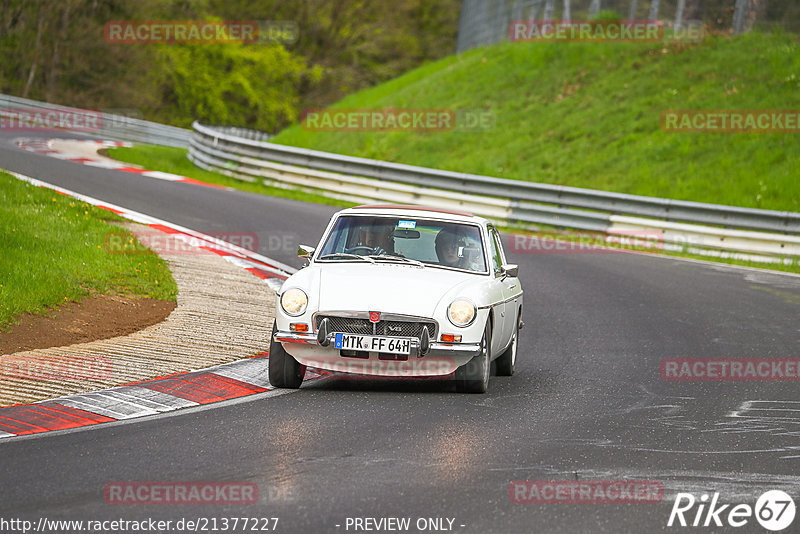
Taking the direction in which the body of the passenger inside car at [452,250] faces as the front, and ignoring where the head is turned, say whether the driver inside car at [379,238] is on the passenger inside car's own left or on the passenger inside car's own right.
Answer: on the passenger inside car's own right

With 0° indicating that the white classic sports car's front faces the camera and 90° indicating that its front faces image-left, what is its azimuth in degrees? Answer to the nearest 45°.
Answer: approximately 0°

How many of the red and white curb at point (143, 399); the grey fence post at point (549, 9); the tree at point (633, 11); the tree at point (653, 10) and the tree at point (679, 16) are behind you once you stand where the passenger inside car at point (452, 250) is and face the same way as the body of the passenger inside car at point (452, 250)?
4

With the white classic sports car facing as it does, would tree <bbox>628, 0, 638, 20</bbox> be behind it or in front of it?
behind

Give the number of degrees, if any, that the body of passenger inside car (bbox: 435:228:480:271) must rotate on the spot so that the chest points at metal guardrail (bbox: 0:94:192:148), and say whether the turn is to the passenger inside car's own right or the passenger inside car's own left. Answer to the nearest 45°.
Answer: approximately 135° to the passenger inside car's own right

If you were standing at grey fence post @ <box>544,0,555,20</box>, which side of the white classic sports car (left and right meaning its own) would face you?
back

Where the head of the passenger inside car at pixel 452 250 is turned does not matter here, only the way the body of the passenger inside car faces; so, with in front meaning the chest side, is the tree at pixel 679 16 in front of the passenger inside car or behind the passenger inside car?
behind

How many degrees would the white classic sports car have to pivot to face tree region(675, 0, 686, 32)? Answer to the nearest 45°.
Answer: approximately 180°

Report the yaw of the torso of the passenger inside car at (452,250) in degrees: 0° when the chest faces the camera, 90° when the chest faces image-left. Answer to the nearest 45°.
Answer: approximately 0°
